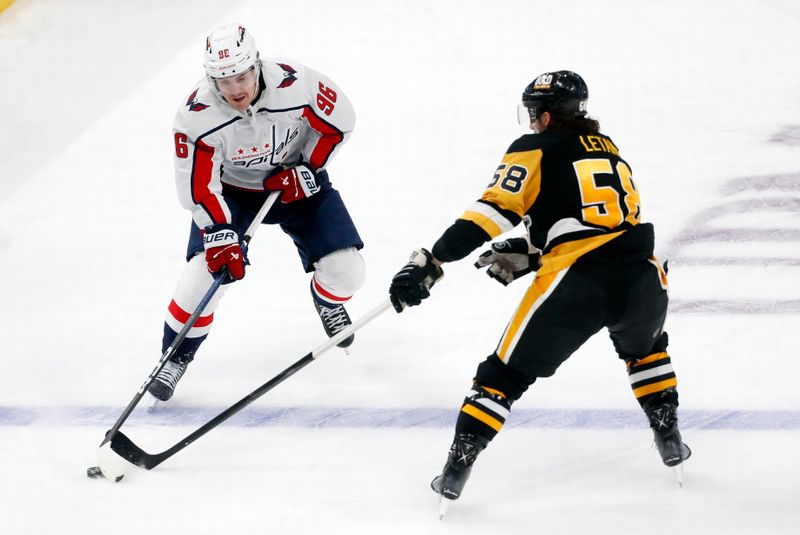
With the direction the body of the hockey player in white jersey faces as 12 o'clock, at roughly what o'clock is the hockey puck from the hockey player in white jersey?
The hockey puck is roughly at 2 o'clock from the hockey player in white jersey.

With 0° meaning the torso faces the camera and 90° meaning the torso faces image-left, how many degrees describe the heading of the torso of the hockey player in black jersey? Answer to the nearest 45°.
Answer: approximately 135°

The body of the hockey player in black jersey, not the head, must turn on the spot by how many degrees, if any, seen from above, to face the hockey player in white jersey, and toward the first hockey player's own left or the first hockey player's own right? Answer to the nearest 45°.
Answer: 0° — they already face them

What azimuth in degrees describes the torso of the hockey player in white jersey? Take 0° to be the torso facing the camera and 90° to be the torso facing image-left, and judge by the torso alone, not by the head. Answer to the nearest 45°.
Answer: approximately 0°

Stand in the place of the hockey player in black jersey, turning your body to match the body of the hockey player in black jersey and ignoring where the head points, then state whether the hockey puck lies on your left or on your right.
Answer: on your left

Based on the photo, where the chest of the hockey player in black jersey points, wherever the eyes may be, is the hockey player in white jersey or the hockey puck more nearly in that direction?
the hockey player in white jersey

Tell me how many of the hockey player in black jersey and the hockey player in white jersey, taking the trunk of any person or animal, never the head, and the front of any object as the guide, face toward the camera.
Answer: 1

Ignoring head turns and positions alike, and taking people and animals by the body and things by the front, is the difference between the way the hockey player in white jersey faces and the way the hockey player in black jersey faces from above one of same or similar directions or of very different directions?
very different directions
